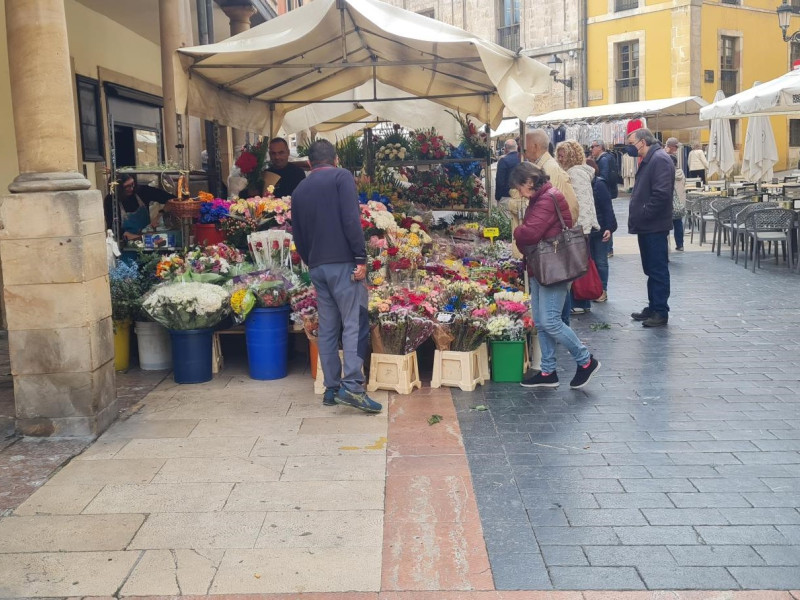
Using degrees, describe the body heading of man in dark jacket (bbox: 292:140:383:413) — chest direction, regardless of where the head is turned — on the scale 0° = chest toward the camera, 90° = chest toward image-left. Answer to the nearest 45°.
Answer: approximately 180°

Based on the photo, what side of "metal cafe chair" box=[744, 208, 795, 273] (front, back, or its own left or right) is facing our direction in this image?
back

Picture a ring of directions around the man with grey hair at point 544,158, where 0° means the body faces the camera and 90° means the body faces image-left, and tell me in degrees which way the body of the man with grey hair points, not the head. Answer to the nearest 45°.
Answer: approximately 90°

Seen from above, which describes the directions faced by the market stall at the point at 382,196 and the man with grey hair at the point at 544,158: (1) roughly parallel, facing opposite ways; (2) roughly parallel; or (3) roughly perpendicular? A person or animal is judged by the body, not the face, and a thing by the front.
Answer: roughly perpendicular

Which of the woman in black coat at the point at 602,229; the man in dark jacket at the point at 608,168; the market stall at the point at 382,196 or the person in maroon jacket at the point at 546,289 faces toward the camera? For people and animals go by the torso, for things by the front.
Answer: the market stall

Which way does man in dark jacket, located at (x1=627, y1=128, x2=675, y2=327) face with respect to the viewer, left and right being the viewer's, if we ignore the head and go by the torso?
facing to the left of the viewer

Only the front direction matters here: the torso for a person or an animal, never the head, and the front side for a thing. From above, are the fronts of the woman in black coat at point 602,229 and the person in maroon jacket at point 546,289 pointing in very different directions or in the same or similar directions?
same or similar directions

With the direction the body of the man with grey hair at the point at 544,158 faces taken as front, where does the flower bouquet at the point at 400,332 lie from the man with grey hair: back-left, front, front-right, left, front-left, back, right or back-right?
front-left

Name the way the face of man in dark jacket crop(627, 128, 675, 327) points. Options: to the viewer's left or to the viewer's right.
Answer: to the viewer's left

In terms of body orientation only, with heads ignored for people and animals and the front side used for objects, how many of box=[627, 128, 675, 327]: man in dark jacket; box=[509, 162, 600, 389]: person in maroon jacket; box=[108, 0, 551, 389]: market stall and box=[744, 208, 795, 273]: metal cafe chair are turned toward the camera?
1
